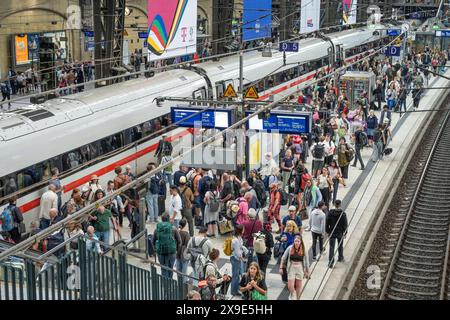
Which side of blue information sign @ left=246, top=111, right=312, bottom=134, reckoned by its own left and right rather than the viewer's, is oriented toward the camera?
front

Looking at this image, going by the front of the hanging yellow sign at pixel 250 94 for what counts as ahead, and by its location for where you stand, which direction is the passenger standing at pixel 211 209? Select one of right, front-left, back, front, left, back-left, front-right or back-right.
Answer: front

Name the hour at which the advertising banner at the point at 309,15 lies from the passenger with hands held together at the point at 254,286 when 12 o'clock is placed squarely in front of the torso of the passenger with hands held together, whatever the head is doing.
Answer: The advertising banner is roughly at 6 o'clock from the passenger with hands held together.

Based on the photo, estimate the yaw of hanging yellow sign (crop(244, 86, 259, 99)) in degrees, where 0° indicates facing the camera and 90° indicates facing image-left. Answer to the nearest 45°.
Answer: approximately 0°

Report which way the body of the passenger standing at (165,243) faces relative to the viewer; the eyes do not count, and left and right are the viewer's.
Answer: facing away from the viewer

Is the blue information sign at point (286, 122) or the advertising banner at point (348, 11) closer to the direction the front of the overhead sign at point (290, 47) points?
the blue information sign

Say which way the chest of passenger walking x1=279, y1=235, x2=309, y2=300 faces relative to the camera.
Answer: toward the camera

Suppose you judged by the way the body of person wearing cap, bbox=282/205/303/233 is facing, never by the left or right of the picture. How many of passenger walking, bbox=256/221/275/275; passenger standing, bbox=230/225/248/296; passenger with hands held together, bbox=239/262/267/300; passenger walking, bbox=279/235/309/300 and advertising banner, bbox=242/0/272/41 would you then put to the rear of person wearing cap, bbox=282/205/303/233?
1

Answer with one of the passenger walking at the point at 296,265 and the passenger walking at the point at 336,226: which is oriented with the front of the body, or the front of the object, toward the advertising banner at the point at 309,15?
the passenger walking at the point at 336,226

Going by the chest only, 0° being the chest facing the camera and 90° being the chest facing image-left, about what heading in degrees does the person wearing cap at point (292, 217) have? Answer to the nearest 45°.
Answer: approximately 0°
